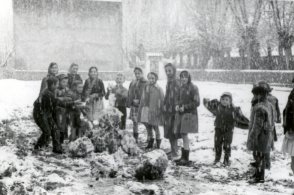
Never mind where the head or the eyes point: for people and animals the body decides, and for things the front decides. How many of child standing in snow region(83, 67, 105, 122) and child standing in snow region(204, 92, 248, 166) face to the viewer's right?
0

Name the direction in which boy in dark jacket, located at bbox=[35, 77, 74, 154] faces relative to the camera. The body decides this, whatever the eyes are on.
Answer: to the viewer's right

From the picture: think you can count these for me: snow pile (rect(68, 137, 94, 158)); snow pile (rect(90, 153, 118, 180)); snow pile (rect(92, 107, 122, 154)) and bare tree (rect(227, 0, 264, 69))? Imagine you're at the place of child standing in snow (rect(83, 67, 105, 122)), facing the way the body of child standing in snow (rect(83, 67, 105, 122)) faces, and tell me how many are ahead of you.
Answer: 3

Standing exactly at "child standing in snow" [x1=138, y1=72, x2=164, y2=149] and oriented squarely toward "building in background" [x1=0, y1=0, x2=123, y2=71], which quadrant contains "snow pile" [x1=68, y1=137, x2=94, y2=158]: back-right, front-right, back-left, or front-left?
back-left

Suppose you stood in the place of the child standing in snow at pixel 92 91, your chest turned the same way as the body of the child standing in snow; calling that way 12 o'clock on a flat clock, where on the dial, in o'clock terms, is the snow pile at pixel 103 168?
The snow pile is roughly at 12 o'clock from the child standing in snow.

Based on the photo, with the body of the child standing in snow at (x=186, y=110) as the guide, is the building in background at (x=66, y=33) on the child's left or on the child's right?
on the child's right

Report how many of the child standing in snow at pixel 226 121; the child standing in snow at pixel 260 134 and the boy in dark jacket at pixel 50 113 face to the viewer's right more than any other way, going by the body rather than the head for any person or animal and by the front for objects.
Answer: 1

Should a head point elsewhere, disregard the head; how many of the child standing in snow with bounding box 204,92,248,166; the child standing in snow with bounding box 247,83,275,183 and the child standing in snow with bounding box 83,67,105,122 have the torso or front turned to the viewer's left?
1

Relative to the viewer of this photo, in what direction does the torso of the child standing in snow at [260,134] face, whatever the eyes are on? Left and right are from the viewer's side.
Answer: facing to the left of the viewer

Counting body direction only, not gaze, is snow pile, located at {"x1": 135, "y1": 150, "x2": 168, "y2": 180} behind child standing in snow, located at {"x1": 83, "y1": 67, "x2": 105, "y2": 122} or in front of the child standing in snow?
in front

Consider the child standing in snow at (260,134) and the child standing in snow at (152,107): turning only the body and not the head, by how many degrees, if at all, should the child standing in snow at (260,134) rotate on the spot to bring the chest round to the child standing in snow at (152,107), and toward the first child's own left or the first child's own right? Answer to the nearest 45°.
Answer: approximately 45° to the first child's own right
